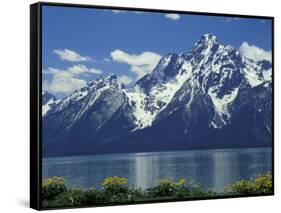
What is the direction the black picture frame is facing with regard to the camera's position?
facing the viewer and to the right of the viewer
